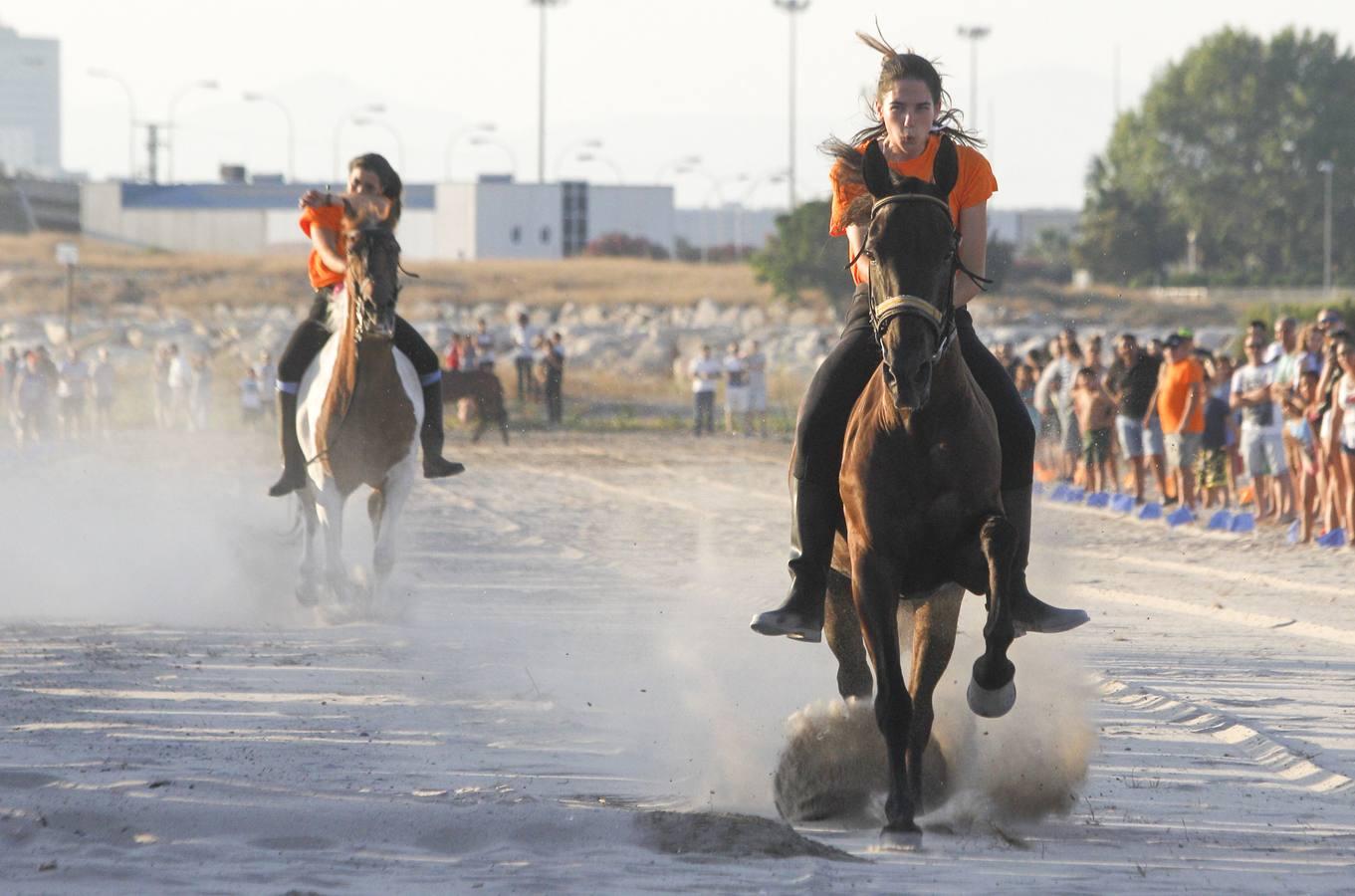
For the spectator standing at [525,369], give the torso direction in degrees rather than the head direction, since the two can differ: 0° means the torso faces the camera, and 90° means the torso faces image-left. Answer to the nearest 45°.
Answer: approximately 0°

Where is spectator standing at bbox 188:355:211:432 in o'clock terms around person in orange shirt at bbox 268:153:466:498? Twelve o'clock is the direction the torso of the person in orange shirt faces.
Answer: The spectator standing is roughly at 6 o'clock from the person in orange shirt.

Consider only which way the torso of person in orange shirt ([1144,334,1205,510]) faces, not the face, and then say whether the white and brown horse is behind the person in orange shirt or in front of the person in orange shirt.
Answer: in front

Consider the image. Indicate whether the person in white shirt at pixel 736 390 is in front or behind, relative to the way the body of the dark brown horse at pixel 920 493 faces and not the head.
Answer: behind

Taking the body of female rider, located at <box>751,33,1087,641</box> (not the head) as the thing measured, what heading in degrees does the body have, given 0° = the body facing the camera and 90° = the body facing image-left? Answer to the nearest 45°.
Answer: approximately 0°
